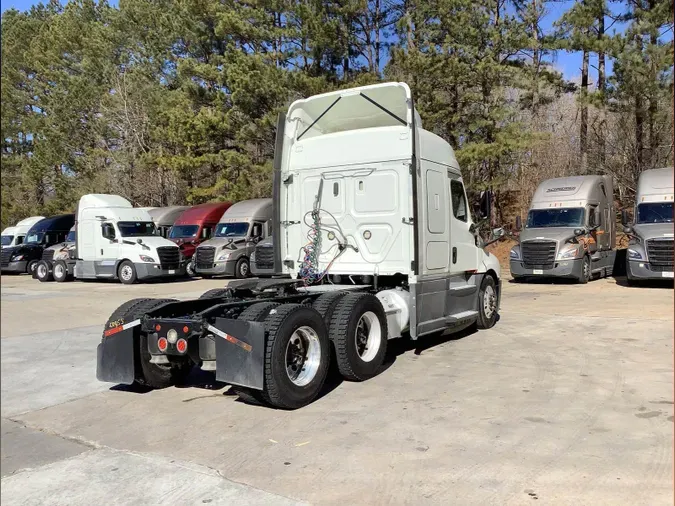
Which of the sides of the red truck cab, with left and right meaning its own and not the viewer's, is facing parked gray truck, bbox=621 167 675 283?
left

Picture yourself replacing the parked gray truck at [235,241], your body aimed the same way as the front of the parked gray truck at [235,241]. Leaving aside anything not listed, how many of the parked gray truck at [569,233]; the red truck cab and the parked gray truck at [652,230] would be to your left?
2

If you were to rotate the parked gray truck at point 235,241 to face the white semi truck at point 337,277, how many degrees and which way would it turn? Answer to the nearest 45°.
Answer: approximately 45° to its left

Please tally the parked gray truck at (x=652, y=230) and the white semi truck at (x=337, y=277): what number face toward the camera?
1

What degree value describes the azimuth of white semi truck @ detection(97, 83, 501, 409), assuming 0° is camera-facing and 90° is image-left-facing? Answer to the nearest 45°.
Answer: approximately 225°

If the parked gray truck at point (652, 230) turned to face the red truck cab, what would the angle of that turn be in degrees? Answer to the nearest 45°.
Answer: approximately 90° to its right
